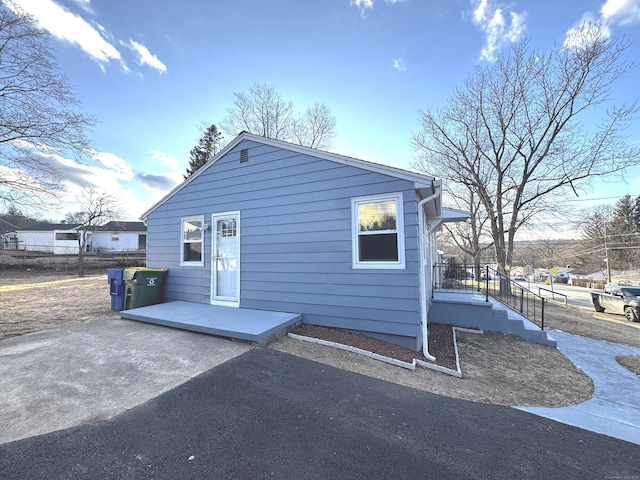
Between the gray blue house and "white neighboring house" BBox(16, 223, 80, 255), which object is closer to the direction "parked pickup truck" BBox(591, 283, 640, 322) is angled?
the gray blue house
